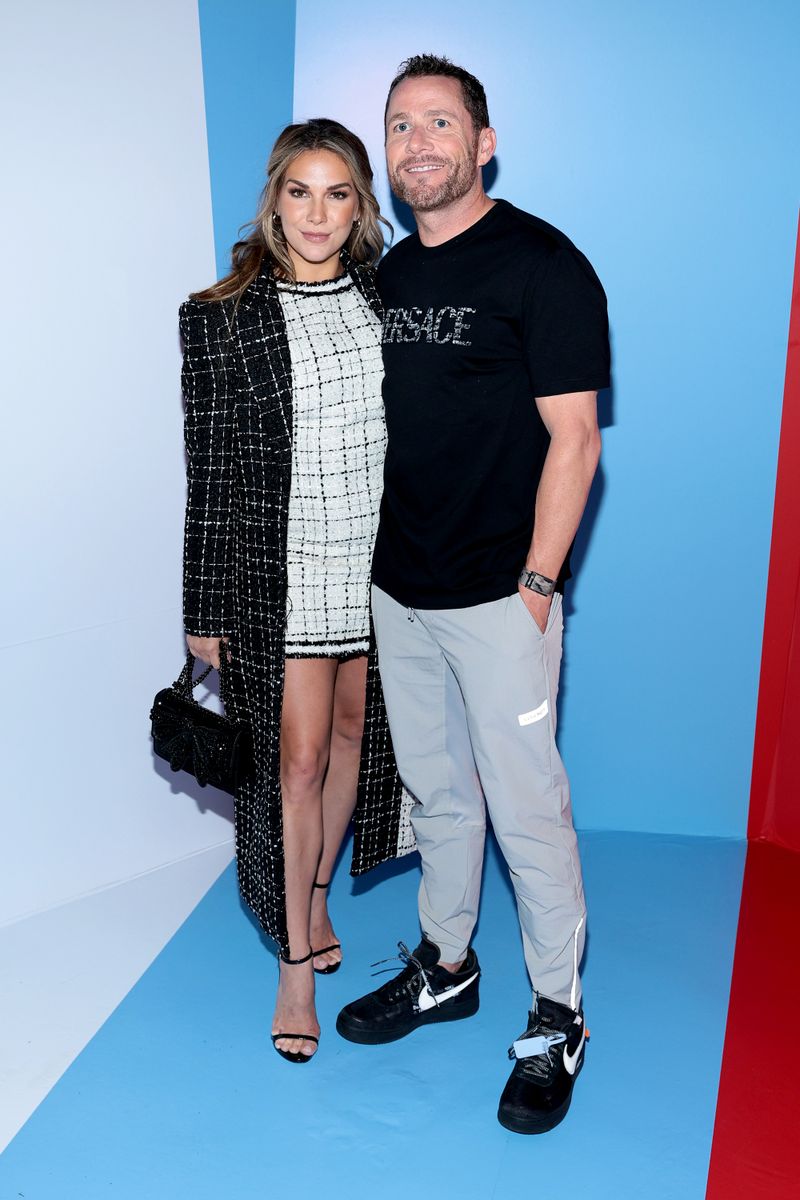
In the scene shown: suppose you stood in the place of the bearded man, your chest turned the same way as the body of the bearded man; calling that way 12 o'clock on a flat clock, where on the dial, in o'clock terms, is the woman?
The woman is roughly at 2 o'clock from the bearded man.

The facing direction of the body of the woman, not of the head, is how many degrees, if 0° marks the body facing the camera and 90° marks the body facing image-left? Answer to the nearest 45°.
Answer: approximately 315°

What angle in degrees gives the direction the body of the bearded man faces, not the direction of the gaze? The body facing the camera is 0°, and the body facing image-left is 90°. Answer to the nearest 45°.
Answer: approximately 45°
